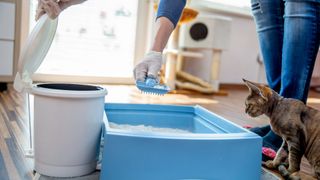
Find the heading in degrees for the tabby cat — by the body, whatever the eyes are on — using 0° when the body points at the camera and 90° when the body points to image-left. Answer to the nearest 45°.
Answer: approximately 90°

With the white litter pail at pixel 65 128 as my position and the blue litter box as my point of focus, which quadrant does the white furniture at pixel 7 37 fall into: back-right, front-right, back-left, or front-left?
back-left

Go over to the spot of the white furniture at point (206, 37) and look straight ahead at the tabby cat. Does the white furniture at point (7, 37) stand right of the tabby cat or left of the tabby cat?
right

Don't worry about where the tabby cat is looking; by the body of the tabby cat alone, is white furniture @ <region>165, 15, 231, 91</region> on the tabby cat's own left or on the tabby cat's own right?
on the tabby cat's own right
